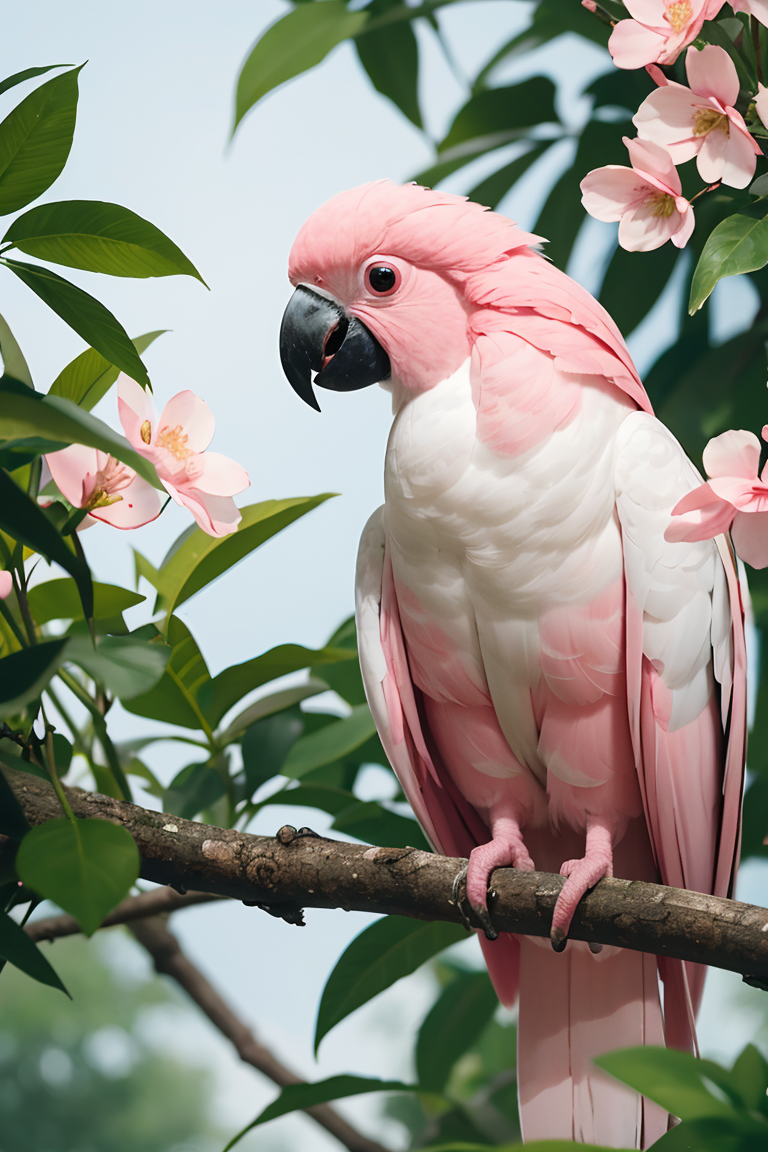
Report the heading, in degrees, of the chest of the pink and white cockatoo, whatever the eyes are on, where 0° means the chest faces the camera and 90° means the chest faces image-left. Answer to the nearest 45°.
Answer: approximately 45°
